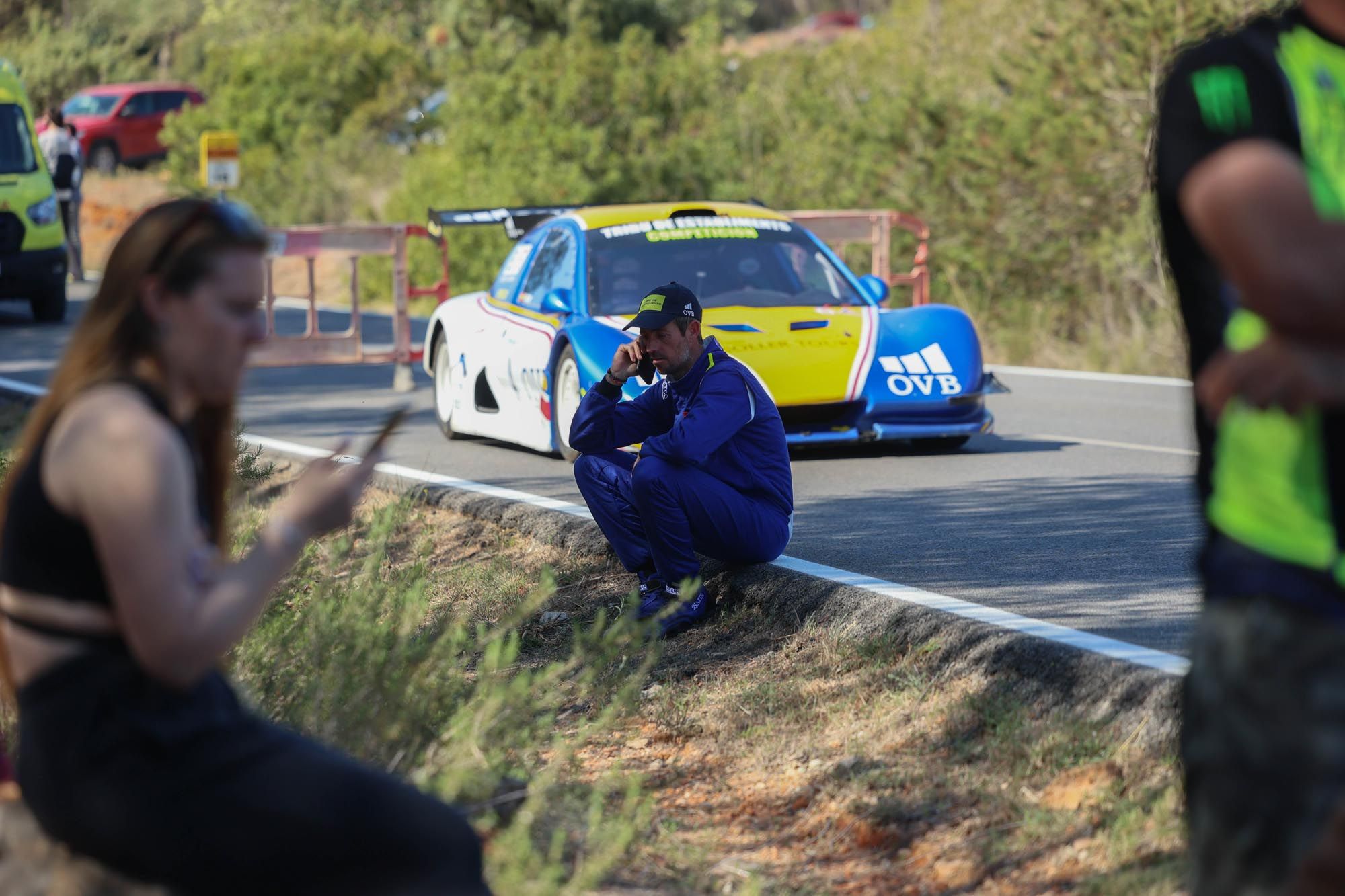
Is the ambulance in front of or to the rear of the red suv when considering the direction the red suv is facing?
in front

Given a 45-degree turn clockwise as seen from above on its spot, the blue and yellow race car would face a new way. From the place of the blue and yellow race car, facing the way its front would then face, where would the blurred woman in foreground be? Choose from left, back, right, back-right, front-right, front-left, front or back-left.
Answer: front

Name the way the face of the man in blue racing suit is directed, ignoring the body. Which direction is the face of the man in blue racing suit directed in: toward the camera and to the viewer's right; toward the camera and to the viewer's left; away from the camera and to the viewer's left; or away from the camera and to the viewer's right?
toward the camera and to the viewer's left

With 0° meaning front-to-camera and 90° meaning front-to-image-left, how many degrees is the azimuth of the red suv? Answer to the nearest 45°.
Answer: approximately 45°

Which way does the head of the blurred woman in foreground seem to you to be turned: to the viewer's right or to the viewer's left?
to the viewer's right

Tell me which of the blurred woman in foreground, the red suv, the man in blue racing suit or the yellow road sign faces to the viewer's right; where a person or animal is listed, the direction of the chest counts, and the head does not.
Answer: the blurred woman in foreground

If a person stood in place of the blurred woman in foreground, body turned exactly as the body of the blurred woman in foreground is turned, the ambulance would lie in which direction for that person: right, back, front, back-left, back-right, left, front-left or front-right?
left

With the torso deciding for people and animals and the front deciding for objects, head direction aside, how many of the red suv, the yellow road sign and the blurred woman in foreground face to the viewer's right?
1

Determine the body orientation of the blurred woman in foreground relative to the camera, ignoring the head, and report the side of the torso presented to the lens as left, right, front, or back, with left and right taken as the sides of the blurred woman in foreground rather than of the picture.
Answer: right

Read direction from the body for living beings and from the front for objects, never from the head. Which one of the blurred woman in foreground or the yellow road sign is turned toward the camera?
the yellow road sign

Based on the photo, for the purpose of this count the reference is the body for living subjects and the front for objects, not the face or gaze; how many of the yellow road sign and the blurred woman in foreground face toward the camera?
1

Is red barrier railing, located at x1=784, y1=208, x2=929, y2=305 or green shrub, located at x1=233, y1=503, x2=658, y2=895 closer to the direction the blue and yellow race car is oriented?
the green shrub

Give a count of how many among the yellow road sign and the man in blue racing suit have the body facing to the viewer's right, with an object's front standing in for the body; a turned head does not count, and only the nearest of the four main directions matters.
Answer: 0

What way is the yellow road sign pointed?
toward the camera

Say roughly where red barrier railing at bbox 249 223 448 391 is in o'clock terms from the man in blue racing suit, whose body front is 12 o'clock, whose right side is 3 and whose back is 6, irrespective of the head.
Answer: The red barrier railing is roughly at 4 o'clock from the man in blue racing suit.

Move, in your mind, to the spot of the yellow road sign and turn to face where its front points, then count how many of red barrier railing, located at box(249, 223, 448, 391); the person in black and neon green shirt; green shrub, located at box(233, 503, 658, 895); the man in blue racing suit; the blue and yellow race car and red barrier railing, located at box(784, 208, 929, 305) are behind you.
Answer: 0

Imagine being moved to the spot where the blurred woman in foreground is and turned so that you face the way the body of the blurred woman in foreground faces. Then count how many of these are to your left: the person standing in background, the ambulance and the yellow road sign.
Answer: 3
